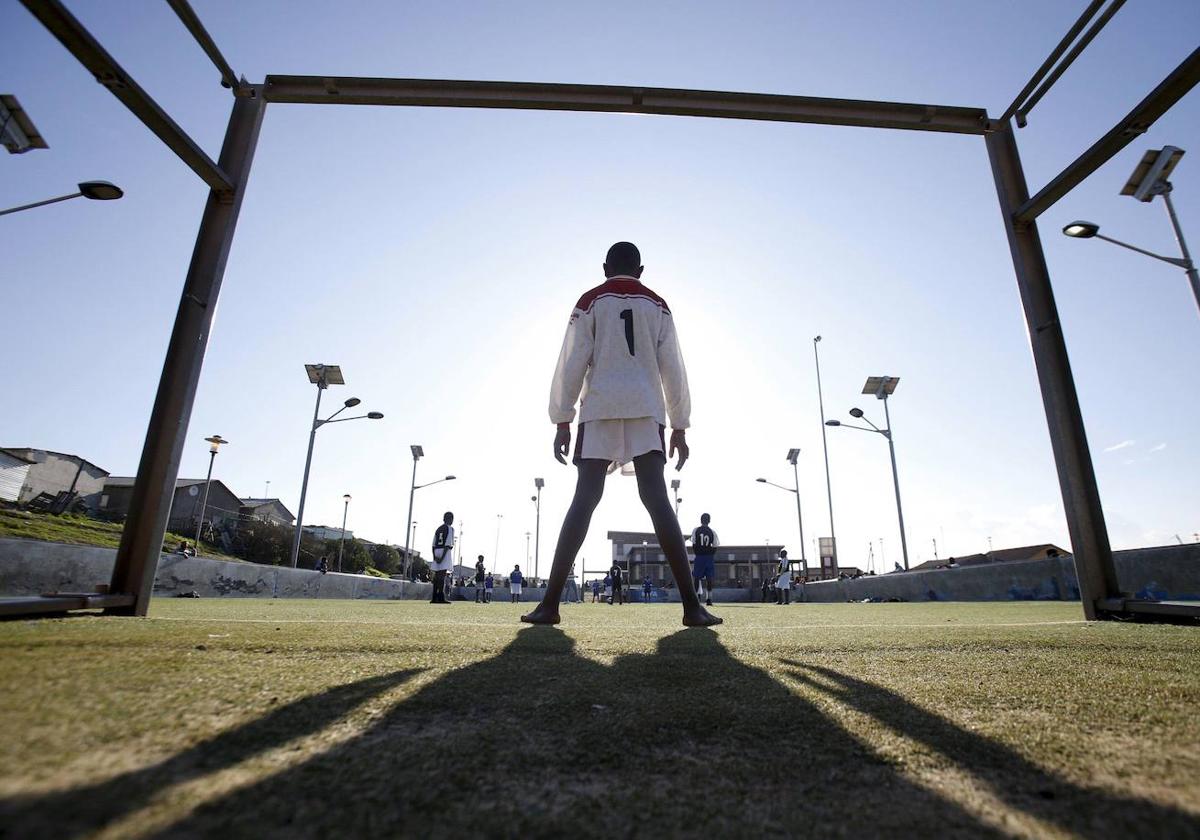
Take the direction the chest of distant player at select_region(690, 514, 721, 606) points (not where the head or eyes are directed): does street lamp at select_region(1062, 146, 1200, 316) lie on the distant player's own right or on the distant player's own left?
on the distant player's own right

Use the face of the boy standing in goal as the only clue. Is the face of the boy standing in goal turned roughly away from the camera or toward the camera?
away from the camera

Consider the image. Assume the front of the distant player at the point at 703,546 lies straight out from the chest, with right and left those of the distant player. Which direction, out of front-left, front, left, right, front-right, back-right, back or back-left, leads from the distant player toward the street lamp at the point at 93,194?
back-left

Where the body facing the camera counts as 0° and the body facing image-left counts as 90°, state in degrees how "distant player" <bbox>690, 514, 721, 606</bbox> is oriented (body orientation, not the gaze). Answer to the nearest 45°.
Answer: approximately 180°

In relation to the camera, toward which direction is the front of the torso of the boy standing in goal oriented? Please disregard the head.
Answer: away from the camera

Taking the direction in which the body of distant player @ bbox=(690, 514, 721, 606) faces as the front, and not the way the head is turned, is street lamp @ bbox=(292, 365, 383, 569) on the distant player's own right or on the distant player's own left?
on the distant player's own left

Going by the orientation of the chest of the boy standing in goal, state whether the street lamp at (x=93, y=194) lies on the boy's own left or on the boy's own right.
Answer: on the boy's own left

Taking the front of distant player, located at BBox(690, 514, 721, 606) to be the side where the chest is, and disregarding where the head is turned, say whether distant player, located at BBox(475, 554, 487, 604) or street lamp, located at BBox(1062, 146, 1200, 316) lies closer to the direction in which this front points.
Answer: the distant player
